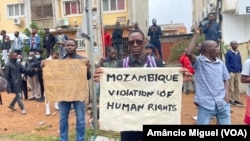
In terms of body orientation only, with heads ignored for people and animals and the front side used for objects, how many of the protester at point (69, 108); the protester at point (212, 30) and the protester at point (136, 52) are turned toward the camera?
3

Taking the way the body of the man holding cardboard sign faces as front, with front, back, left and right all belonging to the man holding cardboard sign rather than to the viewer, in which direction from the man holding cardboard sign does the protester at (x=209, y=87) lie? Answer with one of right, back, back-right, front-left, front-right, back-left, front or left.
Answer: front-left

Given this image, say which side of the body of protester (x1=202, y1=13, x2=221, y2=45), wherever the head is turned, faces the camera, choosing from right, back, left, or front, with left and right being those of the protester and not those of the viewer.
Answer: front

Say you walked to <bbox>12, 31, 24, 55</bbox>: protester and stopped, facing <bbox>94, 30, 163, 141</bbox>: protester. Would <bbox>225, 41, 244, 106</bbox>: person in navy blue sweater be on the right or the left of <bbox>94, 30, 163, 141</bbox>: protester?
left

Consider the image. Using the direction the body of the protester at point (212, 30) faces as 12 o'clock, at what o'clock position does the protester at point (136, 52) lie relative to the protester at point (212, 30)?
the protester at point (136, 52) is roughly at 12 o'clock from the protester at point (212, 30).

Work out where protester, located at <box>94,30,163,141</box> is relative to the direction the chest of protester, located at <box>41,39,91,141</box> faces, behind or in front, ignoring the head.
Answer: in front

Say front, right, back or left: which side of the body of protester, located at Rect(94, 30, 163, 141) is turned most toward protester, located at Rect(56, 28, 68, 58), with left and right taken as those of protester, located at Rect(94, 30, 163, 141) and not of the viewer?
back

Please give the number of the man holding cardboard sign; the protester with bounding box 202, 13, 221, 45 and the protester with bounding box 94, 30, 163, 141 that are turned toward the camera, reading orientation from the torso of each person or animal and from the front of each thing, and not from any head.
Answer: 3

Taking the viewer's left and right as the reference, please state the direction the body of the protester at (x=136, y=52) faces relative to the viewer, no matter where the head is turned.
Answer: facing the viewer

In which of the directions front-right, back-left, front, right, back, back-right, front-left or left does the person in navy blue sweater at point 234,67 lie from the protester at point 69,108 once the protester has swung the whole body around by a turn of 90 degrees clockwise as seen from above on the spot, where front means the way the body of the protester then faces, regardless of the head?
back-right

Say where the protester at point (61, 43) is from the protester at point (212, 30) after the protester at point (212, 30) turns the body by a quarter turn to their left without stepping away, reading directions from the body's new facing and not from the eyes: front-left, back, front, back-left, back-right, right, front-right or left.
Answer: back
